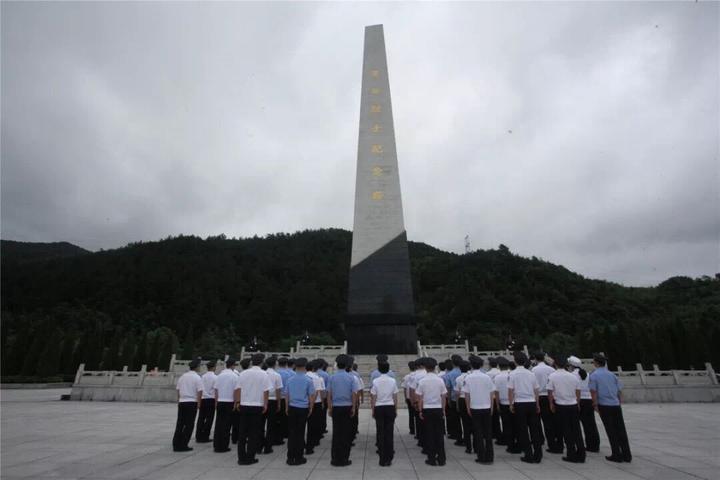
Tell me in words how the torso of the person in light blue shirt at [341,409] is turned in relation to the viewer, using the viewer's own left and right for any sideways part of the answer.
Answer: facing away from the viewer

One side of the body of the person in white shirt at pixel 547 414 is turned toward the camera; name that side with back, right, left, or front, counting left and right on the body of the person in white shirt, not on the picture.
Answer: back

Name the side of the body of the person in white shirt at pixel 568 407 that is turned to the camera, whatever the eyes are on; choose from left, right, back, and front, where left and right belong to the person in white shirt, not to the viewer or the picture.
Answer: back

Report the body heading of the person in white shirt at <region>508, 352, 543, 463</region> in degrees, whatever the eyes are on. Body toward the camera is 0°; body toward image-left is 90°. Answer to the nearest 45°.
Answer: approximately 180°

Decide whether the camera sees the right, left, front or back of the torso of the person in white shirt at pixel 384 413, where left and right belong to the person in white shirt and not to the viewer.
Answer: back

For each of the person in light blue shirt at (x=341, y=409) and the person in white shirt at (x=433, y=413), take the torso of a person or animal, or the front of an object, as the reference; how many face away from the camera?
2

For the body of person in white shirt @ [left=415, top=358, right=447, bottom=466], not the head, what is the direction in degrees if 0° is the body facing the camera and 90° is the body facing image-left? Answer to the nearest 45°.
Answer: approximately 180°

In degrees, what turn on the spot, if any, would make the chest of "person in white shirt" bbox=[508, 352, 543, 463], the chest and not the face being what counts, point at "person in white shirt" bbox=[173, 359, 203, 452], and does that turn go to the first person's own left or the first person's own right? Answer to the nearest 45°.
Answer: approximately 90° to the first person's own left

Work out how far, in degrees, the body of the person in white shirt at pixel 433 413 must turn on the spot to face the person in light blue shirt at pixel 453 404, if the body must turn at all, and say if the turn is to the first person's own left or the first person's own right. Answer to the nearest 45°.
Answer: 0° — they already face them

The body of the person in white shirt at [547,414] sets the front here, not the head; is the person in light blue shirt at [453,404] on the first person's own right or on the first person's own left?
on the first person's own left
